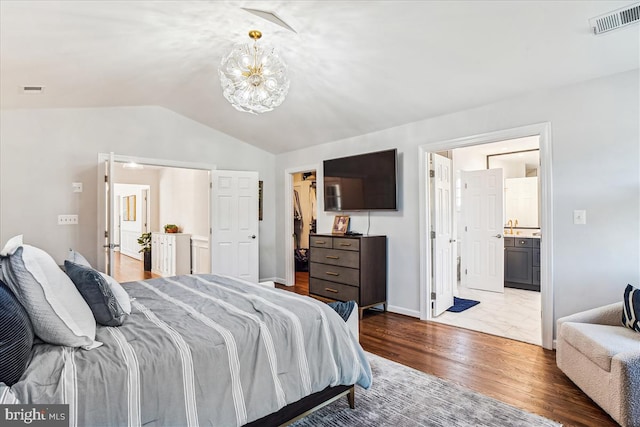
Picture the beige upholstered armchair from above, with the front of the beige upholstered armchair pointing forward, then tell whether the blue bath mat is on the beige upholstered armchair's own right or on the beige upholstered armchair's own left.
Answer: on the beige upholstered armchair's own right

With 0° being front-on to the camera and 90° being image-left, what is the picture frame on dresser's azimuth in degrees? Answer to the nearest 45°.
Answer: approximately 45°

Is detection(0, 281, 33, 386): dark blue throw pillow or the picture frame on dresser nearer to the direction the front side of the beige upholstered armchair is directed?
the dark blue throw pillow

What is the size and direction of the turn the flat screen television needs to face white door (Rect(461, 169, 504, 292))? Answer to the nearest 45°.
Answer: approximately 180°

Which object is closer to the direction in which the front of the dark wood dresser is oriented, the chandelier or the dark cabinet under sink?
the chandelier

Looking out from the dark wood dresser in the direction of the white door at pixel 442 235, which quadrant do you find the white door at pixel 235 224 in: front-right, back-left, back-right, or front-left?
back-left

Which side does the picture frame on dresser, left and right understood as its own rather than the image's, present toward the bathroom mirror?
back

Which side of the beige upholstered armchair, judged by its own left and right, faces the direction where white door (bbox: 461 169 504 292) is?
right

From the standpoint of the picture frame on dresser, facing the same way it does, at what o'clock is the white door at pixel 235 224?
The white door is roughly at 2 o'clock from the picture frame on dresser.

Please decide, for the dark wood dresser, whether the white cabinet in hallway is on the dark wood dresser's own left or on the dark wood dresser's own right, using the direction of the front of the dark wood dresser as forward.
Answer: on the dark wood dresser's own right
